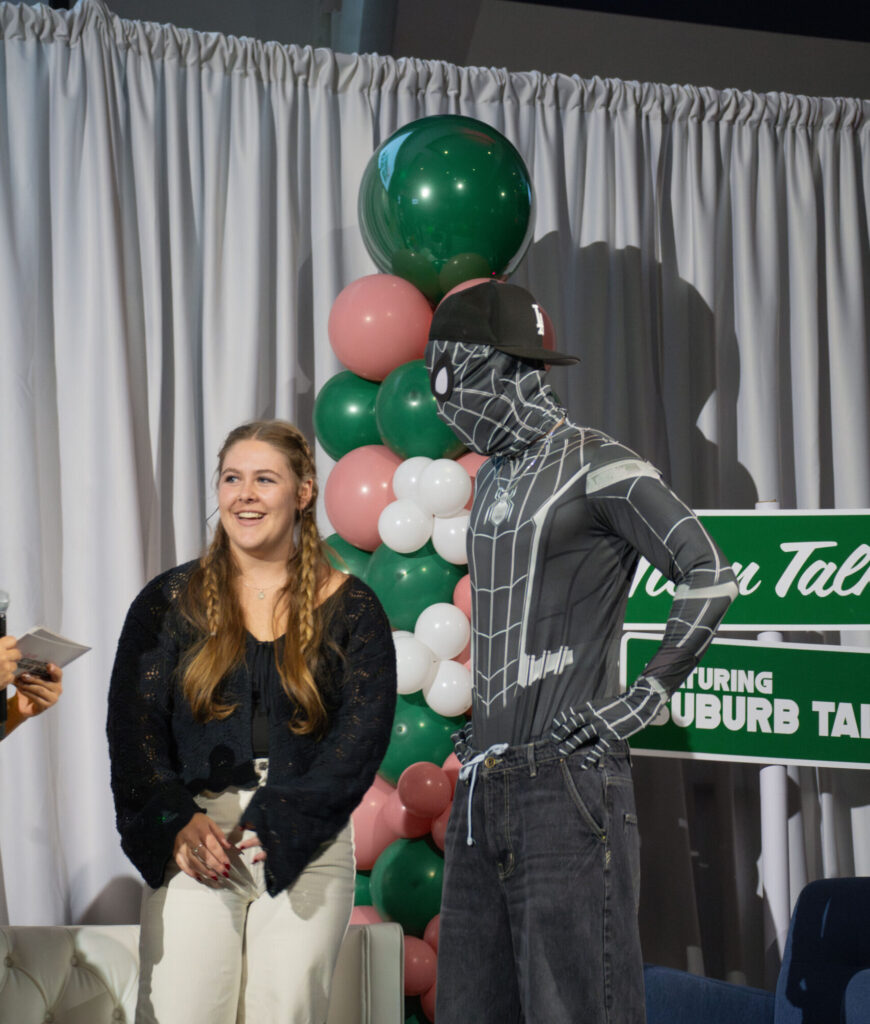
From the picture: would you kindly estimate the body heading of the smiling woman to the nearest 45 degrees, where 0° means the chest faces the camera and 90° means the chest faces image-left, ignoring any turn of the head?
approximately 0°

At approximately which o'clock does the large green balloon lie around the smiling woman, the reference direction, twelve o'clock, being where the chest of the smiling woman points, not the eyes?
The large green balloon is roughly at 7 o'clock from the smiling woman.

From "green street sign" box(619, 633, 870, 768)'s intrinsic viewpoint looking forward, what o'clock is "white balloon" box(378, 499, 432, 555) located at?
The white balloon is roughly at 2 o'clock from the green street sign.

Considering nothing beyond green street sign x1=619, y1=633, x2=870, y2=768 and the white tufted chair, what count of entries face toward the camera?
2

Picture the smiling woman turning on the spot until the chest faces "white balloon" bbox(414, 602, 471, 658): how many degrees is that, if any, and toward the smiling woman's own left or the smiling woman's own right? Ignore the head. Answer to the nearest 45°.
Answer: approximately 135° to the smiling woman's own left

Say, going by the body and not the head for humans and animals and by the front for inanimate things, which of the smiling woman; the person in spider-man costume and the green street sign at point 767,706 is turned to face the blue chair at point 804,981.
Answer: the green street sign

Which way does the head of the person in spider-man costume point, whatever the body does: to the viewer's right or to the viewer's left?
to the viewer's left
